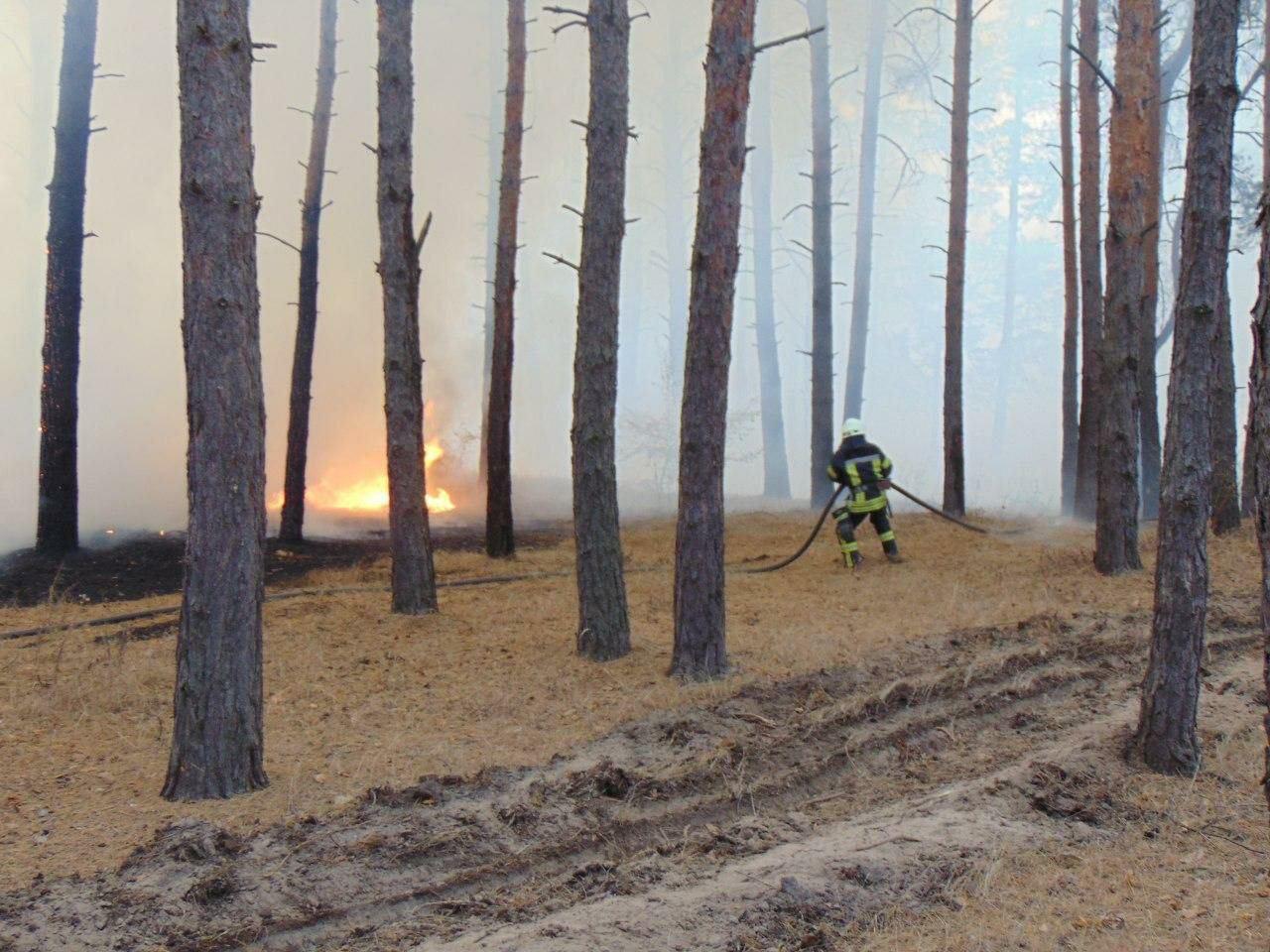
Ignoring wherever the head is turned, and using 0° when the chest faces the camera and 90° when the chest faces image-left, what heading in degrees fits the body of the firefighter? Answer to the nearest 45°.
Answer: approximately 180°

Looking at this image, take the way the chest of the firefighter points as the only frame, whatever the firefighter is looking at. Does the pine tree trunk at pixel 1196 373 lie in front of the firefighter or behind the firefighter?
behind

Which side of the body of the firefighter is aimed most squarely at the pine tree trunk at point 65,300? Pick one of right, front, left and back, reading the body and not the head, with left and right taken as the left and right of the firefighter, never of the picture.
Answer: left

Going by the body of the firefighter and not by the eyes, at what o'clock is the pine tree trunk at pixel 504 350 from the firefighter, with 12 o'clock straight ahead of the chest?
The pine tree trunk is roughly at 9 o'clock from the firefighter.

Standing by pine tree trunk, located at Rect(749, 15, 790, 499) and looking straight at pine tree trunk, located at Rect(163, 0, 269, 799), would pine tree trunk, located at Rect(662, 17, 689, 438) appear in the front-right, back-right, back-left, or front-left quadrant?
back-right

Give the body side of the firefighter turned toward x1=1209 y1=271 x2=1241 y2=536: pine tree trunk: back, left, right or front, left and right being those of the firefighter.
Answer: right

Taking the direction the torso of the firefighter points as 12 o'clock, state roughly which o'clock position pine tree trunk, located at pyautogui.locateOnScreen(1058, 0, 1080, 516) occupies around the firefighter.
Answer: The pine tree trunk is roughly at 1 o'clock from the firefighter.

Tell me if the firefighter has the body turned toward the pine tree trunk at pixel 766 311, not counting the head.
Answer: yes

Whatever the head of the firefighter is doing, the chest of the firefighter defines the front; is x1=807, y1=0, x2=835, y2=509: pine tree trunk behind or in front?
in front

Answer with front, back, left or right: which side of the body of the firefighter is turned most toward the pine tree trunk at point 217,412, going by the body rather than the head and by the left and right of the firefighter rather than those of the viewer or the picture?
back

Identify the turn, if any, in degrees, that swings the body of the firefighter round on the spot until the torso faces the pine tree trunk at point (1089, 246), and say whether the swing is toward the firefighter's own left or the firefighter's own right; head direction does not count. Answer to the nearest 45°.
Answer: approximately 45° to the firefighter's own right

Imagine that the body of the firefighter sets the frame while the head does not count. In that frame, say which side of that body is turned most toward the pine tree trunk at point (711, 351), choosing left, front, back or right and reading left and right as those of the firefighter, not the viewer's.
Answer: back

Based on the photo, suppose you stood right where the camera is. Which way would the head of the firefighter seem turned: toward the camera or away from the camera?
away from the camera

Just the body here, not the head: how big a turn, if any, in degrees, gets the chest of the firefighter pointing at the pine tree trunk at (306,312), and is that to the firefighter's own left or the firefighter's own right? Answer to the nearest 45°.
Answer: approximately 90° to the firefighter's own left

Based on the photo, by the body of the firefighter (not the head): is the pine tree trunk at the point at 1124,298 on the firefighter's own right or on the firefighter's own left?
on the firefighter's own right

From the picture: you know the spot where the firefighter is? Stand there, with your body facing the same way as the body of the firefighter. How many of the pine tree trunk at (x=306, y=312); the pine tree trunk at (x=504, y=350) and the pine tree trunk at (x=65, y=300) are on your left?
3

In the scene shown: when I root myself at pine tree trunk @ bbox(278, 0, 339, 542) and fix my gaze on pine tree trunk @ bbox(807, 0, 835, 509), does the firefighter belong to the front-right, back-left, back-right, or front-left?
front-right

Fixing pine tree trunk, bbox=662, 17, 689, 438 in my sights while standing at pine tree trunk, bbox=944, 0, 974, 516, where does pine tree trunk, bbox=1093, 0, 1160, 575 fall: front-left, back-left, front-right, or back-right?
back-left
